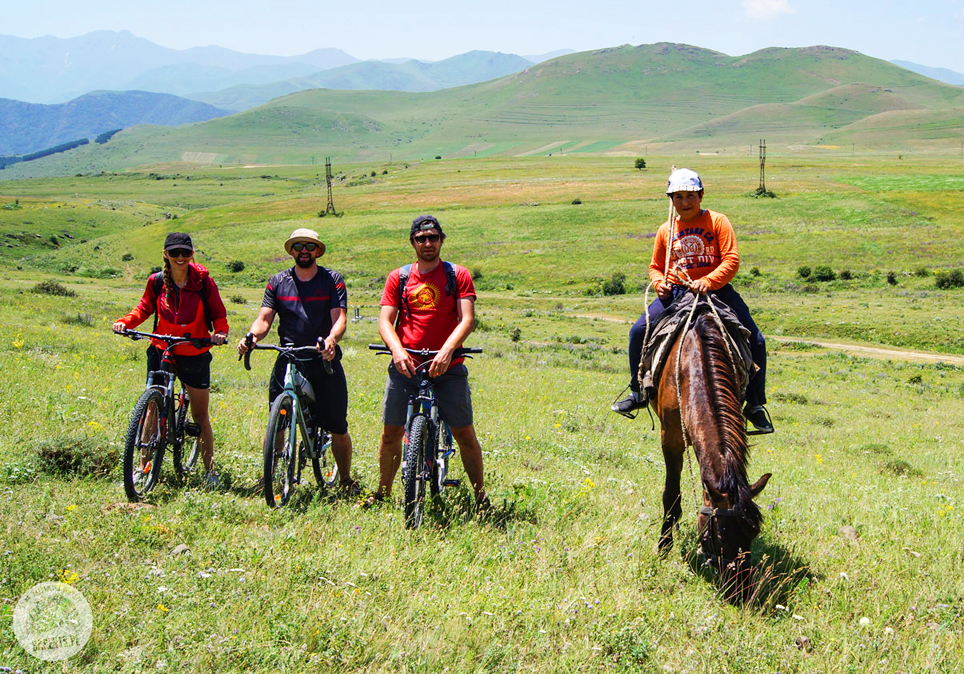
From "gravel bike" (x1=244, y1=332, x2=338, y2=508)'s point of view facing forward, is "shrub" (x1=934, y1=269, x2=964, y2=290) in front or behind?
behind

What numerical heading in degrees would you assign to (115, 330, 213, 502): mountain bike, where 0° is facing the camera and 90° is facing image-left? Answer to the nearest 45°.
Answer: approximately 45°

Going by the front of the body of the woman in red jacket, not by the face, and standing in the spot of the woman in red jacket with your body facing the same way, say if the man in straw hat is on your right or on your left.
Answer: on your left

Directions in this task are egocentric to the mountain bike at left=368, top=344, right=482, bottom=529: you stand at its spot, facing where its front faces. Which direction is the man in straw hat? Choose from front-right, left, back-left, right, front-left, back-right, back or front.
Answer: back-right

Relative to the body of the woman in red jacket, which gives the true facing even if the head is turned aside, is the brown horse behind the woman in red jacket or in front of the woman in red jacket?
in front
